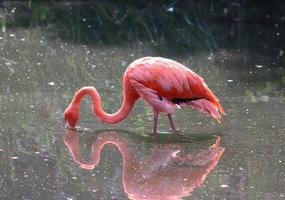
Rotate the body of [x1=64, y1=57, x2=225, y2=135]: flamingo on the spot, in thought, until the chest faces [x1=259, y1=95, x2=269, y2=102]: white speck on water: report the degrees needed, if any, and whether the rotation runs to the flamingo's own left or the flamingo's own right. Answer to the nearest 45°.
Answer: approximately 135° to the flamingo's own right

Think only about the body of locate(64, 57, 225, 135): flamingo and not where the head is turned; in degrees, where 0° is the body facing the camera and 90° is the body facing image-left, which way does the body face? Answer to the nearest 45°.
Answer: approximately 90°
